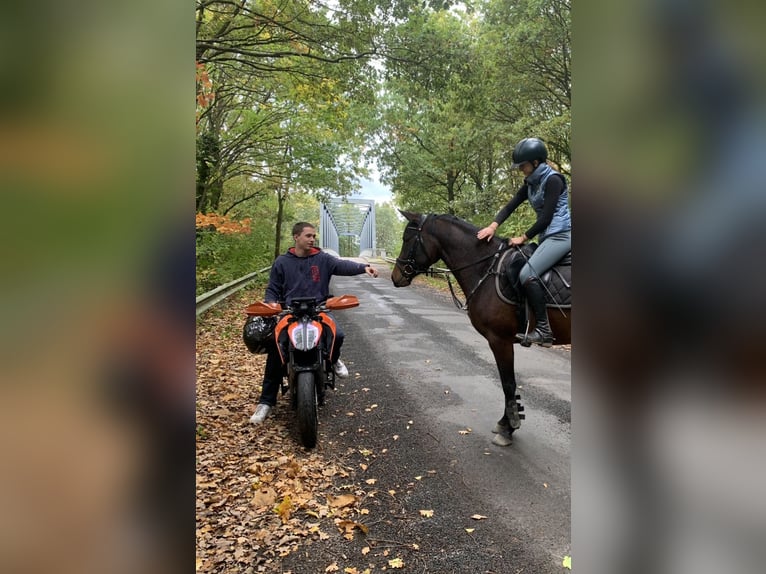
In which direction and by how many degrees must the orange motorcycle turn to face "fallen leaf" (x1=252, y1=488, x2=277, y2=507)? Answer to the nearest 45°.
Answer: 0° — it already faces it

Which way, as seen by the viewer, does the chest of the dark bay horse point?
to the viewer's left

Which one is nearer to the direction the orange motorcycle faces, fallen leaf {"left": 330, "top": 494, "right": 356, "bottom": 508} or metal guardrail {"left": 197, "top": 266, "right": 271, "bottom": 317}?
the fallen leaf

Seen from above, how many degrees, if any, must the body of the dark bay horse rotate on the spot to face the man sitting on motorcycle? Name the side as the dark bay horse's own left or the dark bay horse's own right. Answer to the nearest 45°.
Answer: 0° — it already faces them

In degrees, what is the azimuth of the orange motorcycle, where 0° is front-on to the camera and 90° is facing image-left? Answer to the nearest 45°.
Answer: approximately 0°

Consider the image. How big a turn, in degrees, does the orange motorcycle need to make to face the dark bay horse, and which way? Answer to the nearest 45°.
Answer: approximately 90° to its left

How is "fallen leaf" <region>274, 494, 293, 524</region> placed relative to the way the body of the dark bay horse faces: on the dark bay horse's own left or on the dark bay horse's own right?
on the dark bay horse's own left

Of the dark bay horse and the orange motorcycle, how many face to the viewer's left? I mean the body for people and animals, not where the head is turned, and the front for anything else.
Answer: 1

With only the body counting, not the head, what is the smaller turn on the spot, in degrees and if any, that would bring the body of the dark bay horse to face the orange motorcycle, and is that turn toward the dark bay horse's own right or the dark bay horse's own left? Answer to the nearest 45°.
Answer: approximately 45° to the dark bay horse's own left
